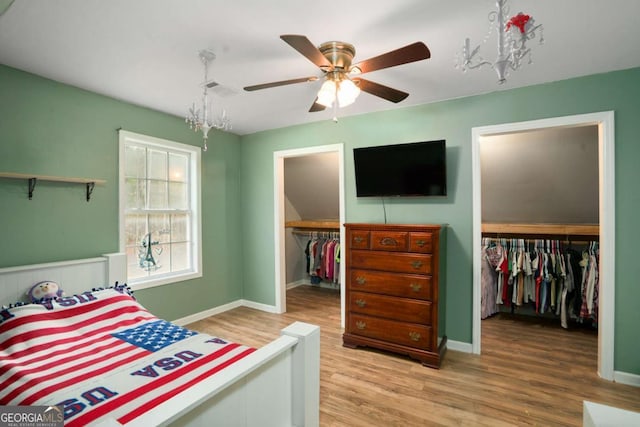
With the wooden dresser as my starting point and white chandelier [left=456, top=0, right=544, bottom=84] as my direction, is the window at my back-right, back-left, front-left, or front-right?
back-right

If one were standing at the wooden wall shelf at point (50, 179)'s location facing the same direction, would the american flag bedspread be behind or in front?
in front

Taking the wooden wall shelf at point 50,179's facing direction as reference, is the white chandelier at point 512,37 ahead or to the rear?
ahead

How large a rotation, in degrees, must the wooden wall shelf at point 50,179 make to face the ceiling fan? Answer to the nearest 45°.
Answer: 0° — it already faces it

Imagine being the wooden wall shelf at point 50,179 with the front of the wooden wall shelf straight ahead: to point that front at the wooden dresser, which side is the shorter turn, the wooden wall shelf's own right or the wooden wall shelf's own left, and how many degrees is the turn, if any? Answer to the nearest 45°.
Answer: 0° — it already faces it

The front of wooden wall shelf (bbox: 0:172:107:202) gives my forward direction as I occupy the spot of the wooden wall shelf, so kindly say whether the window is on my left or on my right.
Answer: on my left

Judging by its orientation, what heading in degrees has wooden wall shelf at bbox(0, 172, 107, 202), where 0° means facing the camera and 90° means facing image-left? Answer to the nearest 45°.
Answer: approximately 315°
